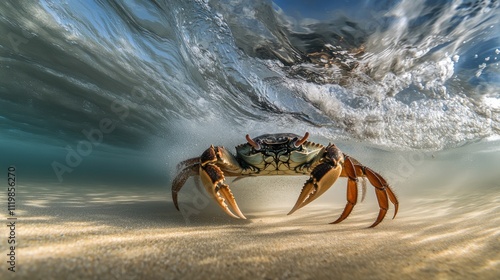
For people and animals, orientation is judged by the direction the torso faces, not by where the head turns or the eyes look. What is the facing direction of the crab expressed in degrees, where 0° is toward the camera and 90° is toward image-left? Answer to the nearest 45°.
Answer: approximately 0°
